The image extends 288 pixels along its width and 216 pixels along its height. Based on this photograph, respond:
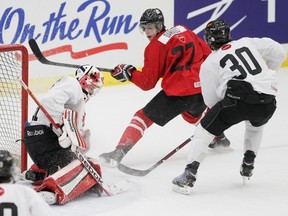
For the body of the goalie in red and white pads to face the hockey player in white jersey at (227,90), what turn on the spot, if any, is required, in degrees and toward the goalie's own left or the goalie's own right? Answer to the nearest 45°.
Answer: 0° — they already face them

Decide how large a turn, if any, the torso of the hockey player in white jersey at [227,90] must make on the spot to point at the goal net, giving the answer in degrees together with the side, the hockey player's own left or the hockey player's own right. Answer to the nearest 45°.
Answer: approximately 45° to the hockey player's own left

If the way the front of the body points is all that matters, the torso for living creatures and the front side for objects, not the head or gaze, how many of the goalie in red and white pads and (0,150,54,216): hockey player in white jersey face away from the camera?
1

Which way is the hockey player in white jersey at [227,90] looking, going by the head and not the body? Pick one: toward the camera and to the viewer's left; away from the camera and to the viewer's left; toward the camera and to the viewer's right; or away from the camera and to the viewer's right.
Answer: away from the camera and to the viewer's left

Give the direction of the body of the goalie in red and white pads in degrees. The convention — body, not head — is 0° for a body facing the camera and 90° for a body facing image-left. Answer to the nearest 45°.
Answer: approximately 270°

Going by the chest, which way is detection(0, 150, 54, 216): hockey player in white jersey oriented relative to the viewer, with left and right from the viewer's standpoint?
facing away from the viewer

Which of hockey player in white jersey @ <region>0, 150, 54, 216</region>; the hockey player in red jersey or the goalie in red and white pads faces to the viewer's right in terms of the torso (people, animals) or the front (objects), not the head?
the goalie in red and white pads

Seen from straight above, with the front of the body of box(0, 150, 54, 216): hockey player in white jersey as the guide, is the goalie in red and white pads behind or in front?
in front

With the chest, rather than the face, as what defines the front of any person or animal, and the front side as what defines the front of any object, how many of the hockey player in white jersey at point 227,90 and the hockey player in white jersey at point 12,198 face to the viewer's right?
0

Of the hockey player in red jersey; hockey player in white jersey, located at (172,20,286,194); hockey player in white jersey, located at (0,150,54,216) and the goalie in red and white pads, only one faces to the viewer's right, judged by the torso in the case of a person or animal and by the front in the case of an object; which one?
the goalie in red and white pads

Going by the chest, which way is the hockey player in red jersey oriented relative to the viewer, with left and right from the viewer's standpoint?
facing away from the viewer and to the left of the viewer

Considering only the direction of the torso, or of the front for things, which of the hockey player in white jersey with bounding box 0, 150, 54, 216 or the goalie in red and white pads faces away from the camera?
the hockey player in white jersey

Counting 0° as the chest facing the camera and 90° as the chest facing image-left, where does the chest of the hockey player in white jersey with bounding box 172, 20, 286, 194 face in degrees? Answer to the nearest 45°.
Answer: approximately 135°

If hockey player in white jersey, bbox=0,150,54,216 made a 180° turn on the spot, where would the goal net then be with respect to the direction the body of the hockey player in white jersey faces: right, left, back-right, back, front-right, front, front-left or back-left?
back
